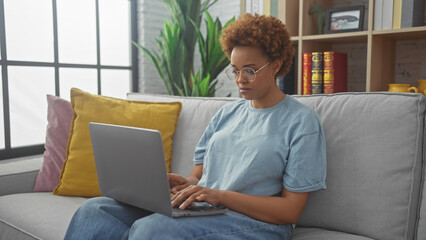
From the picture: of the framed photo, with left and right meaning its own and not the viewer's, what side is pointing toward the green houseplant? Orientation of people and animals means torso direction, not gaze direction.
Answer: right

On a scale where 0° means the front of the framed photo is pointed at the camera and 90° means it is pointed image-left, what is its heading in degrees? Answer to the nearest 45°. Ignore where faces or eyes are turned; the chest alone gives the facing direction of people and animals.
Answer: approximately 45°

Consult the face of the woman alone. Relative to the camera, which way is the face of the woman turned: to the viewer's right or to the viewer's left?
to the viewer's left

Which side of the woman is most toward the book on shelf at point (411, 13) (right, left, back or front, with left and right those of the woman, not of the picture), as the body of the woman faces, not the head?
back

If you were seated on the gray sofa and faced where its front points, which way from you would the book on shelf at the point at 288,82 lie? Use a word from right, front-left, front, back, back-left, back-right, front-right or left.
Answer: back-right
